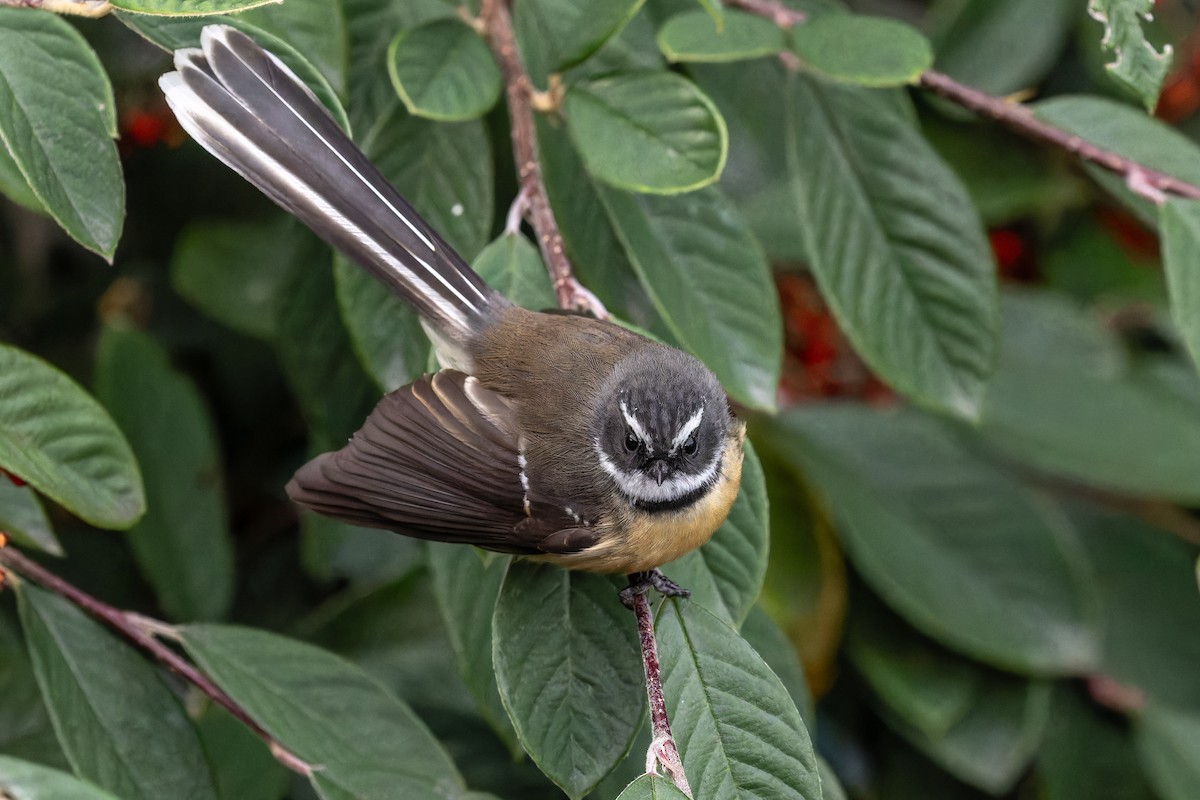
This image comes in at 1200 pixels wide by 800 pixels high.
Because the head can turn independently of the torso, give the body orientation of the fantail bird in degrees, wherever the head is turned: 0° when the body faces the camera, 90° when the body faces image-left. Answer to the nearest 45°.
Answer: approximately 315°

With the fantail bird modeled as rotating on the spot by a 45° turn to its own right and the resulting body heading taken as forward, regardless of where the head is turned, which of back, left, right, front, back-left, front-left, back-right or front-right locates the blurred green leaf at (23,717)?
right

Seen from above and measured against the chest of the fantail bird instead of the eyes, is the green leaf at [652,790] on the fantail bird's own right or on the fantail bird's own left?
on the fantail bird's own right
